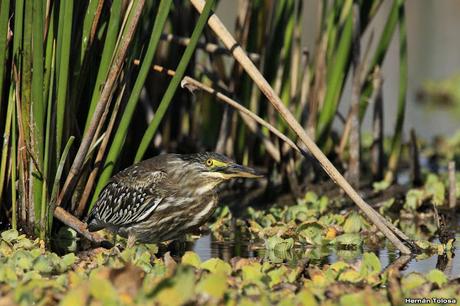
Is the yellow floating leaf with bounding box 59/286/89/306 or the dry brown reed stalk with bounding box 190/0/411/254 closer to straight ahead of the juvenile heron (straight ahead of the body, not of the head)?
the dry brown reed stalk

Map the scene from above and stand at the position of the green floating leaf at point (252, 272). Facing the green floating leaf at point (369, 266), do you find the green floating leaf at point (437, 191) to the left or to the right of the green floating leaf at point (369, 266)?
left

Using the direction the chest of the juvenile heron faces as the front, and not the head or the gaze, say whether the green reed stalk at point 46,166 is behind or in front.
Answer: behind

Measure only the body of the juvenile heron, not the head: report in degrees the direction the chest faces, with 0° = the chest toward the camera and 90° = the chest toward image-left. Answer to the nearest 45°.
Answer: approximately 270°

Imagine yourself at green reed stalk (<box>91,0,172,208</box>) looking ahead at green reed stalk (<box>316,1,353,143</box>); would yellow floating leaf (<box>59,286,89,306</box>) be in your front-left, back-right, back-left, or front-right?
back-right

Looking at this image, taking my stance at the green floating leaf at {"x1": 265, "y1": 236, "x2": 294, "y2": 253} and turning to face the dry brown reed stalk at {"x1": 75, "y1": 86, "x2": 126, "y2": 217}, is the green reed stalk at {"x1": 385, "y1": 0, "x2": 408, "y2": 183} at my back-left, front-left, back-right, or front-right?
back-right

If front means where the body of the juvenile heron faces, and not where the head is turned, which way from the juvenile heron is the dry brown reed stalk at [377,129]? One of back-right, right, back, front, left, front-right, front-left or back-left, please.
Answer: front-left

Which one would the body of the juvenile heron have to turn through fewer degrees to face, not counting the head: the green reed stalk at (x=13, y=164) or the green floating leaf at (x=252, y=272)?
the green floating leaf

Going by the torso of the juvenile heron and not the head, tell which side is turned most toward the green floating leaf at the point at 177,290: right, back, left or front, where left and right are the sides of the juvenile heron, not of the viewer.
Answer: right

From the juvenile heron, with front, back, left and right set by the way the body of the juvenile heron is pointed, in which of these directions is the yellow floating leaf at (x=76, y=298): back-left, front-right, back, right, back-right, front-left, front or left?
right
